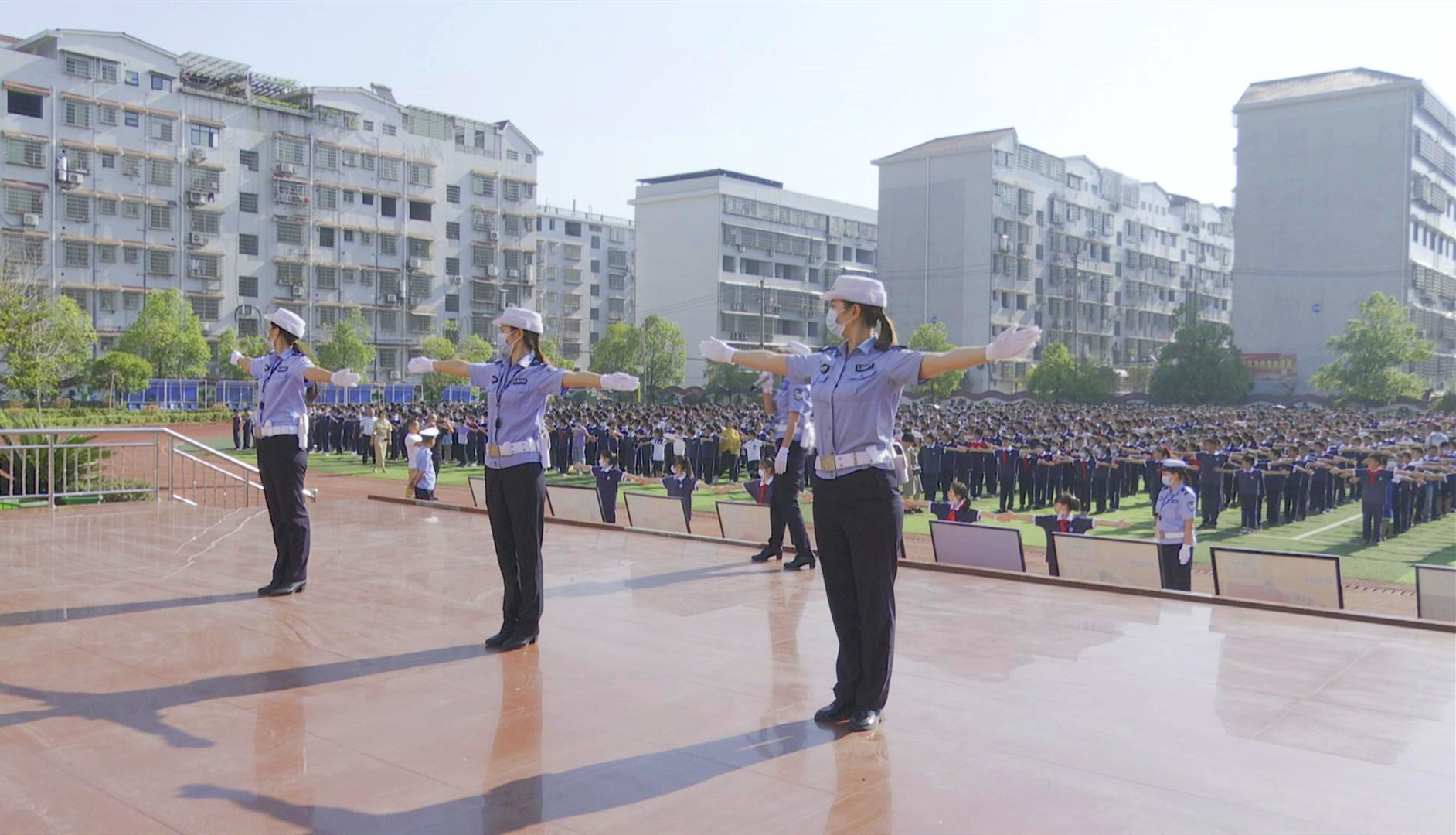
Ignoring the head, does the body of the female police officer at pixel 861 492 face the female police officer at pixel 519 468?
no

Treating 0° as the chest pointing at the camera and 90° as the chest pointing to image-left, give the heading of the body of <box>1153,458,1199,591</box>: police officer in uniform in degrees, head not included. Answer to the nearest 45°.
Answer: approximately 45°

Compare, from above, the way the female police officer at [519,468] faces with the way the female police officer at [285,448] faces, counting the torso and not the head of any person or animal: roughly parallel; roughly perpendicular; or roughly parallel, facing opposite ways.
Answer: roughly parallel

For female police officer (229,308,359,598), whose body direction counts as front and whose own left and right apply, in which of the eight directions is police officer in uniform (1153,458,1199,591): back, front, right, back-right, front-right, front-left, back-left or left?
back-left

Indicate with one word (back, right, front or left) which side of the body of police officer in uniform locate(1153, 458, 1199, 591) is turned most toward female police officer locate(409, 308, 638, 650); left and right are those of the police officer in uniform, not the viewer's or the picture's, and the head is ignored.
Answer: front

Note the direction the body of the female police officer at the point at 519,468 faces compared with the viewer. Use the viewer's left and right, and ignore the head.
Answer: facing the viewer and to the left of the viewer

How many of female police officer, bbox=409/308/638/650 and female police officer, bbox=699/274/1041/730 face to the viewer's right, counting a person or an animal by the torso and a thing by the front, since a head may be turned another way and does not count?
0

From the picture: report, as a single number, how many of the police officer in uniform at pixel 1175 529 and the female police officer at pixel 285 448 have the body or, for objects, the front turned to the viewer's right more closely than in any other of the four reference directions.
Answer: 0

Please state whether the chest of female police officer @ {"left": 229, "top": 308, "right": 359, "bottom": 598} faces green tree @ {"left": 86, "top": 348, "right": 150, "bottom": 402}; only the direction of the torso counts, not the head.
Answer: no

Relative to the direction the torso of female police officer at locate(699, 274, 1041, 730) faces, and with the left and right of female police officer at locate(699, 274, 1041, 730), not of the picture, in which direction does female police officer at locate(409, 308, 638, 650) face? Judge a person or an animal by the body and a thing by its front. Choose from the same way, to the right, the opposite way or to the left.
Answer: the same way

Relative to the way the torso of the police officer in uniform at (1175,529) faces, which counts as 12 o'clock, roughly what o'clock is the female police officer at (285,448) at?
The female police officer is roughly at 12 o'clock from the police officer in uniform.

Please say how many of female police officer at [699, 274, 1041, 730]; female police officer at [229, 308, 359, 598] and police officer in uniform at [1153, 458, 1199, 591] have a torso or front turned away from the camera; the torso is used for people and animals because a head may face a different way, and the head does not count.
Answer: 0
